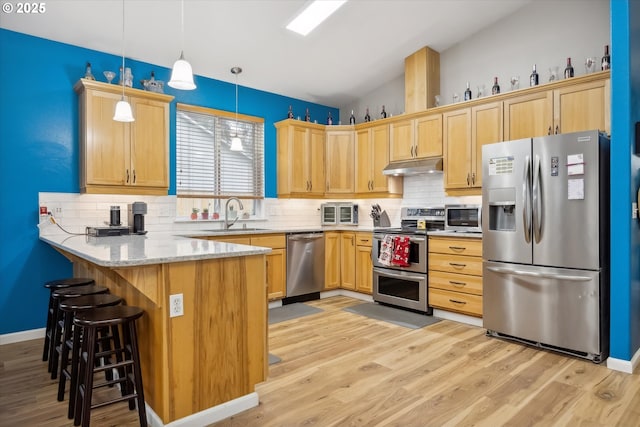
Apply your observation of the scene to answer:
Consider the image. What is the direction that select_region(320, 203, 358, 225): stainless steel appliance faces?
toward the camera

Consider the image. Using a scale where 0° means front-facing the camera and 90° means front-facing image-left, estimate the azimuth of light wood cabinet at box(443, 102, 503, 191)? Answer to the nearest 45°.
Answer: approximately 45°

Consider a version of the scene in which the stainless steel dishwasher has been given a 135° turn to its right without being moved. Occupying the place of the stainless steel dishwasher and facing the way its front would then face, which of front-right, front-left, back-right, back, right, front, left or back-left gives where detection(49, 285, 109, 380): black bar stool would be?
front-left

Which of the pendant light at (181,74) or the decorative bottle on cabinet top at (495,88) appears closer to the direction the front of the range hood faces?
the pendant light

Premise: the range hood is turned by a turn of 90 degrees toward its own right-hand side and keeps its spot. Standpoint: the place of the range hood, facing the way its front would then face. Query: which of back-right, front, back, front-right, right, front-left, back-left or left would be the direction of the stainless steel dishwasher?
front-left

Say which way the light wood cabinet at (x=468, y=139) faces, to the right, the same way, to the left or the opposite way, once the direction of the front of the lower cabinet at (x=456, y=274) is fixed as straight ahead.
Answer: the same way

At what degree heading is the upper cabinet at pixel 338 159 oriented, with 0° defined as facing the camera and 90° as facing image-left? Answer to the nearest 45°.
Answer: approximately 0°

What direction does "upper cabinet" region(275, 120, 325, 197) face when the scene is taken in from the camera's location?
facing the viewer and to the right of the viewer

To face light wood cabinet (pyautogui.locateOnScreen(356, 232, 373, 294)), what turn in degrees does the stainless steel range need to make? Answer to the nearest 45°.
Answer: approximately 90° to its right

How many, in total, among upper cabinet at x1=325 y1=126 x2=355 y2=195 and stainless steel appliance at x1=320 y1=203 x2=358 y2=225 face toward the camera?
2

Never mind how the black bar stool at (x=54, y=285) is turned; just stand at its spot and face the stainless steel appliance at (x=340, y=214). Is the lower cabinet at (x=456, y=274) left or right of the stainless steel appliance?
right

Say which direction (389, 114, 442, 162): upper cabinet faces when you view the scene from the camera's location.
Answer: facing the viewer and to the left of the viewer

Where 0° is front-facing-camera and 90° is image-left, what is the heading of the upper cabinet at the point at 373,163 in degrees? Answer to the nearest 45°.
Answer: approximately 45°
